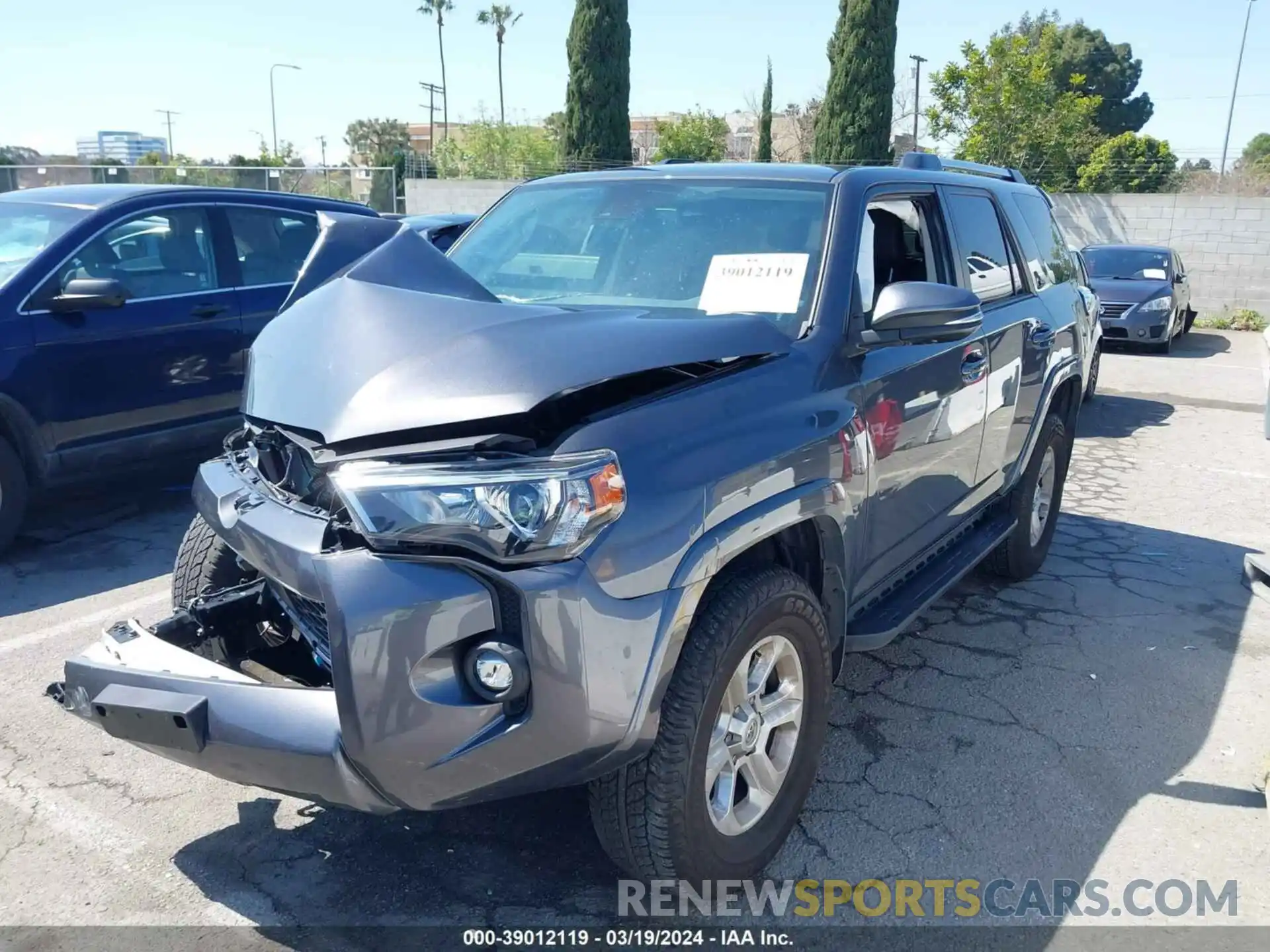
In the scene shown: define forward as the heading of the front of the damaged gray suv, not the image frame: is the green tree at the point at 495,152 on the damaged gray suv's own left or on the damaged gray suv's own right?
on the damaged gray suv's own right

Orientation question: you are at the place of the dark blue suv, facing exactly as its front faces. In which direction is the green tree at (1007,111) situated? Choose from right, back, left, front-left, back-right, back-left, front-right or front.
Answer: back

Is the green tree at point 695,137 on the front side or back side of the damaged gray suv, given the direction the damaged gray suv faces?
on the back side

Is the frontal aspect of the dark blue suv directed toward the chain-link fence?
no

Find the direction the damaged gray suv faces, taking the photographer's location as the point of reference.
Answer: facing the viewer and to the left of the viewer

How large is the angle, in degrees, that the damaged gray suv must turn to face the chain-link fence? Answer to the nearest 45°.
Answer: approximately 135° to its right

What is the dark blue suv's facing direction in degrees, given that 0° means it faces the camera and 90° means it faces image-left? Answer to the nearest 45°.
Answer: approximately 45°

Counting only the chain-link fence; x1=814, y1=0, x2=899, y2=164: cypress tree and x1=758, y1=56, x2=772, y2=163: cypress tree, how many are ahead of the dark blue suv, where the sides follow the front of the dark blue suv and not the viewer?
0

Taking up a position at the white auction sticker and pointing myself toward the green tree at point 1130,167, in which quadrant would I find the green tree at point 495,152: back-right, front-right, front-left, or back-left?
front-left

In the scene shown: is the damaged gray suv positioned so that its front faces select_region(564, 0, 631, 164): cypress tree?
no

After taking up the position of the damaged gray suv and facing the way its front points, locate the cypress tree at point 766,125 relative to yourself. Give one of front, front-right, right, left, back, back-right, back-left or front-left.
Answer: back-right

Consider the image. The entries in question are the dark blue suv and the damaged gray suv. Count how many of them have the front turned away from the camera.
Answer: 0

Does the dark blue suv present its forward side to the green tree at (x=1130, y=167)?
no
